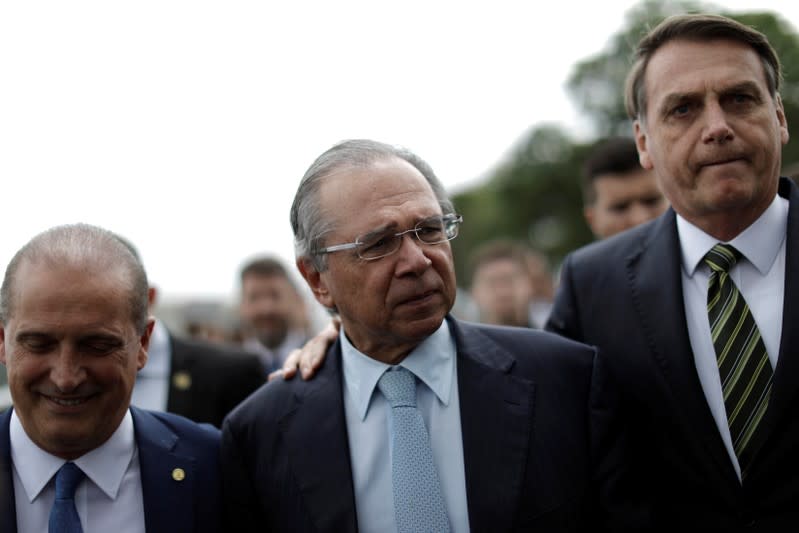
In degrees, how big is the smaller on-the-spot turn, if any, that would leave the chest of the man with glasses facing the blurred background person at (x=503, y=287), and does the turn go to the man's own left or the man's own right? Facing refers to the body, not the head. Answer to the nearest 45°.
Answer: approximately 180°

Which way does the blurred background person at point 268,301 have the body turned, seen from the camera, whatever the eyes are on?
toward the camera

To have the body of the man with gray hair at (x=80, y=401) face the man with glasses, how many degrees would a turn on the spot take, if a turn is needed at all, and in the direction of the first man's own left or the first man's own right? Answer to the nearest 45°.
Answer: approximately 90° to the first man's own left

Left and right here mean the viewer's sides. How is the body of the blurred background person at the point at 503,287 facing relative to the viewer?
facing the viewer

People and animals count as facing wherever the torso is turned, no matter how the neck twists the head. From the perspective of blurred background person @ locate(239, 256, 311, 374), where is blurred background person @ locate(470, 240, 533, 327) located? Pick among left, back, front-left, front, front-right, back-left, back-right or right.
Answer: left

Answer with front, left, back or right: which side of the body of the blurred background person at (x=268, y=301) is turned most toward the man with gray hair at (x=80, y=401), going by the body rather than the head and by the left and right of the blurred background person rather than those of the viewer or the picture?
front
